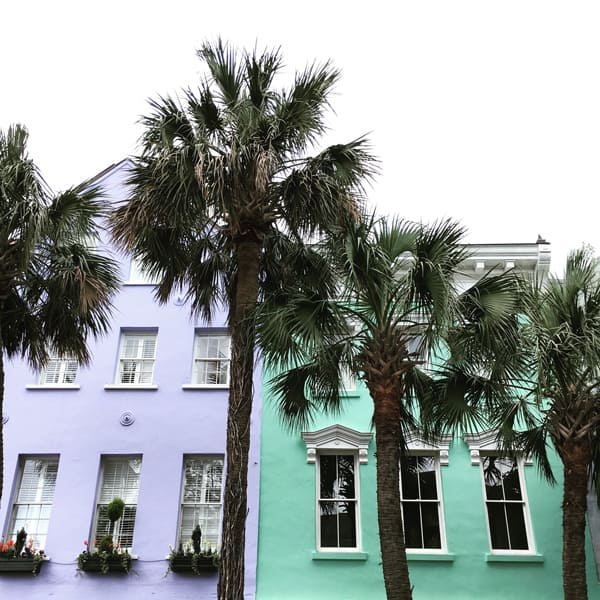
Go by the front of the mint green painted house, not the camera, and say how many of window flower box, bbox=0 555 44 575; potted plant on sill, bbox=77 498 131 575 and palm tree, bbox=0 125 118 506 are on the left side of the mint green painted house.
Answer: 0

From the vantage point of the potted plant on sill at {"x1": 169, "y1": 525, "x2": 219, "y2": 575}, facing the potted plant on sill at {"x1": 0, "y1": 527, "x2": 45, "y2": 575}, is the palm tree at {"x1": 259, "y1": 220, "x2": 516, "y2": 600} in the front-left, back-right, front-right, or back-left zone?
back-left

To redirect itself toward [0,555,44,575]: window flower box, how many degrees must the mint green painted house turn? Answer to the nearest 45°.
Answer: approximately 90° to its right

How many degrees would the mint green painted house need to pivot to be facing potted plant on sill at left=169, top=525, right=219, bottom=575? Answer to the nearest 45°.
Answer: approximately 90° to its right

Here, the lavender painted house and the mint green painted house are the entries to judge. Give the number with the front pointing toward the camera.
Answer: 2

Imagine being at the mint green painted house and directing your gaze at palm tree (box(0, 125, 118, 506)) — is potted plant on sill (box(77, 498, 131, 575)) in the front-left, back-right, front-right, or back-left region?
front-right

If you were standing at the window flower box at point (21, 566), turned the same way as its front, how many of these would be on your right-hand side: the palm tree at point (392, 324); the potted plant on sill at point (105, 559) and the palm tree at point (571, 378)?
0

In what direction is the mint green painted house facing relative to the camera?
toward the camera

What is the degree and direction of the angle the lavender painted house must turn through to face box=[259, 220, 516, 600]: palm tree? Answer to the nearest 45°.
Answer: approximately 45° to its left

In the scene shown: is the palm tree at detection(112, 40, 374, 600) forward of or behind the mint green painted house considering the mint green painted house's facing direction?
forward

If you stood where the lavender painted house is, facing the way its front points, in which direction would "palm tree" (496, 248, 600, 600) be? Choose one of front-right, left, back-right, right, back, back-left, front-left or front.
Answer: front-left

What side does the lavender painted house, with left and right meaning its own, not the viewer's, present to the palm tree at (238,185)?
front

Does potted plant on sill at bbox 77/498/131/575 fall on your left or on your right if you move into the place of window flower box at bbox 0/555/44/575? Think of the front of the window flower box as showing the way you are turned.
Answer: on your left

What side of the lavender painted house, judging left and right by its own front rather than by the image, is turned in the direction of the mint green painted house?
left

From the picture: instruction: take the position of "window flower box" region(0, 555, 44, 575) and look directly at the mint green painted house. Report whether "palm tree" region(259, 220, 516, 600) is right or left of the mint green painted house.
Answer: right
